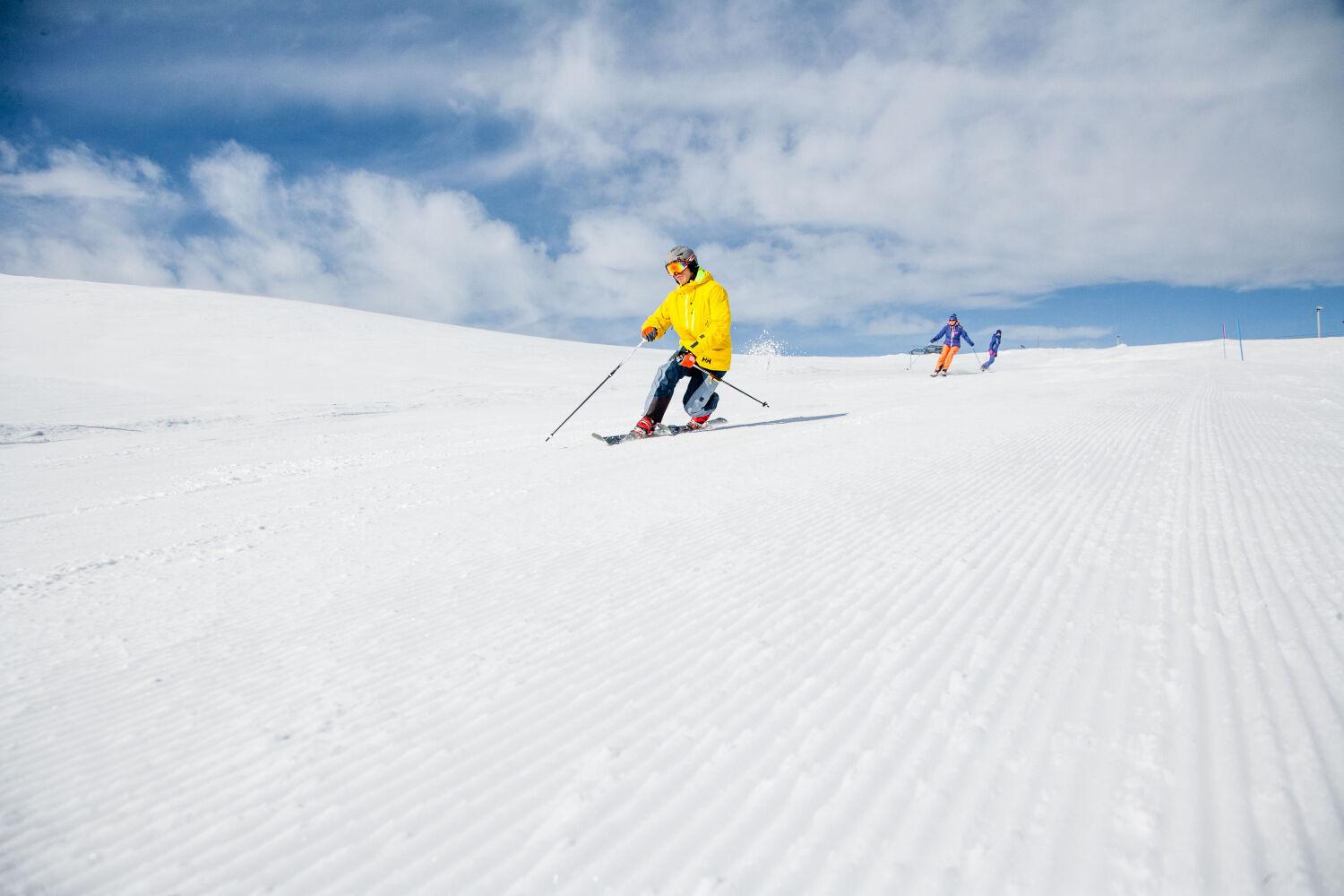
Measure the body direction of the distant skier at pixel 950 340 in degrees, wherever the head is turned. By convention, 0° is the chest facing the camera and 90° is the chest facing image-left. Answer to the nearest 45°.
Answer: approximately 0°

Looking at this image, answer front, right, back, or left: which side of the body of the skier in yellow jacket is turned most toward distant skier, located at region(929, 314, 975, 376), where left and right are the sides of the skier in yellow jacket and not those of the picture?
back

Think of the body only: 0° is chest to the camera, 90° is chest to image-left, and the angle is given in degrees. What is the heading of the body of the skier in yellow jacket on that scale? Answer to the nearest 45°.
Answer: approximately 45°

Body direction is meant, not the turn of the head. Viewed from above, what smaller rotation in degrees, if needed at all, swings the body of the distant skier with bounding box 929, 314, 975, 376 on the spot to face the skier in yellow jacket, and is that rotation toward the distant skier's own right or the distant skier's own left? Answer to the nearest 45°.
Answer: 0° — they already face them
